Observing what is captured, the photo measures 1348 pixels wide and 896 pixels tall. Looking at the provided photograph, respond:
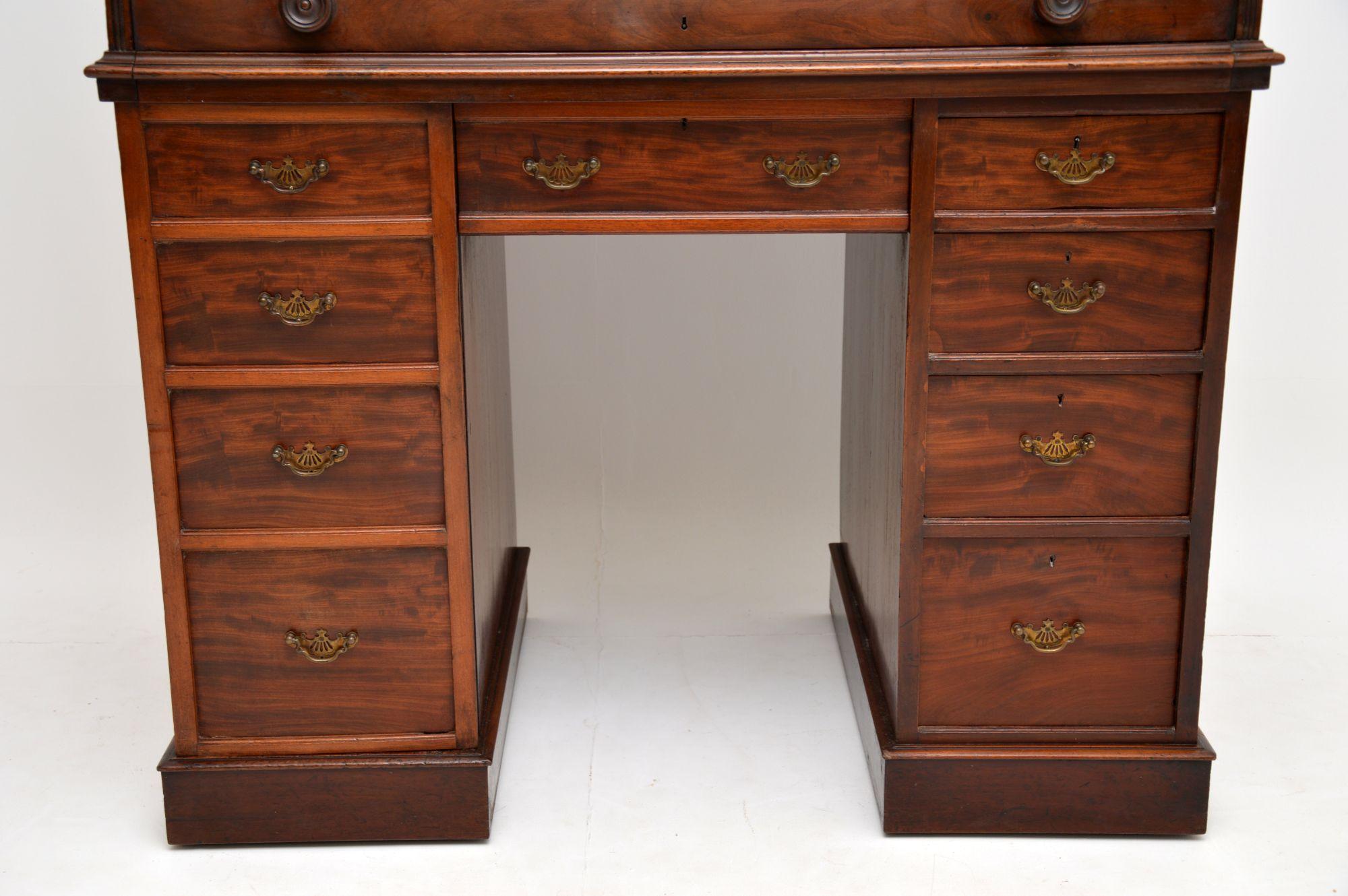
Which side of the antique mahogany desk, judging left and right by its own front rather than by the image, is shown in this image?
front
